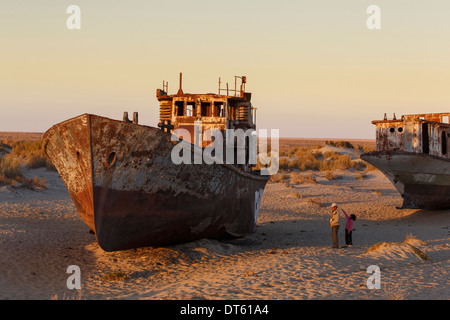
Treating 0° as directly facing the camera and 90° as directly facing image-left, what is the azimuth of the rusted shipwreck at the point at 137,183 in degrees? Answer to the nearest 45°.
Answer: approximately 45°
